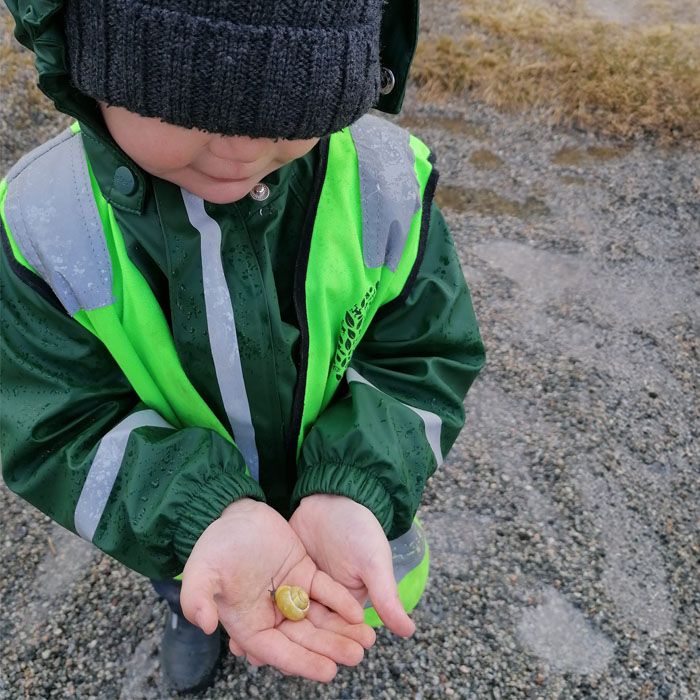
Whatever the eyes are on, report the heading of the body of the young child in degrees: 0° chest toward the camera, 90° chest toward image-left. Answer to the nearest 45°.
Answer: approximately 0°
